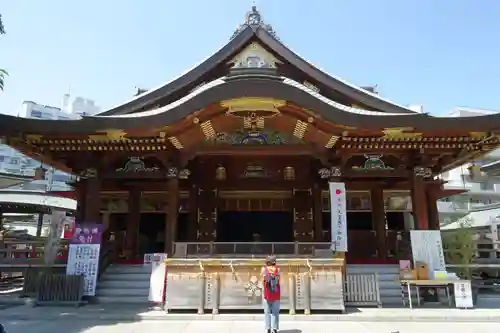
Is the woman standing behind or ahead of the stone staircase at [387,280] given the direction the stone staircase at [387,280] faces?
ahead

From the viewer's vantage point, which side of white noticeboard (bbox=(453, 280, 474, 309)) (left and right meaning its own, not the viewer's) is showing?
front

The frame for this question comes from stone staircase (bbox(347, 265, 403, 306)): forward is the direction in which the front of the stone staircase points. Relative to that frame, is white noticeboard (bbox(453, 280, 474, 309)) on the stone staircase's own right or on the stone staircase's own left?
on the stone staircase's own left

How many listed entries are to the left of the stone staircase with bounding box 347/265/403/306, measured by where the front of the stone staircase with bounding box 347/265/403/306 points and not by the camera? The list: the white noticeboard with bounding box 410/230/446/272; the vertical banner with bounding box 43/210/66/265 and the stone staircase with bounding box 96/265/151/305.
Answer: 1

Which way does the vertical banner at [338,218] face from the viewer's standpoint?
toward the camera

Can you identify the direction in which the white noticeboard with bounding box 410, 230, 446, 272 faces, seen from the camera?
facing the viewer

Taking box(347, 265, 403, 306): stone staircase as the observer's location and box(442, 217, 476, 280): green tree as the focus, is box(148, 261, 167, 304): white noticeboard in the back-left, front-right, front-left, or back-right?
back-left

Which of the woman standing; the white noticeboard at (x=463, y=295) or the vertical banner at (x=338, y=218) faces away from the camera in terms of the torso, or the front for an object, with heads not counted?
the woman standing

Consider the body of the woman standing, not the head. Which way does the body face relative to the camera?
away from the camera

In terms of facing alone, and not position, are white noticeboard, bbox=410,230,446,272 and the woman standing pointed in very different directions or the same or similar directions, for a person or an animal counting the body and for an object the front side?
very different directions
